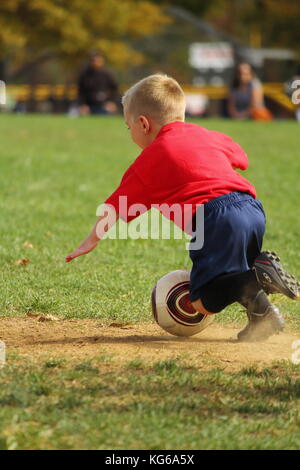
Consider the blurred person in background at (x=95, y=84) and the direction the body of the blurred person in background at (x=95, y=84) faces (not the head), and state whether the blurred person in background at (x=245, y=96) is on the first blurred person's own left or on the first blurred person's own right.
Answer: on the first blurred person's own left

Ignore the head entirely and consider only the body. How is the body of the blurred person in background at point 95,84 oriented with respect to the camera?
toward the camera

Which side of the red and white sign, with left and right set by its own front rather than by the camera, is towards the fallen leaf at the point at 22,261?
front

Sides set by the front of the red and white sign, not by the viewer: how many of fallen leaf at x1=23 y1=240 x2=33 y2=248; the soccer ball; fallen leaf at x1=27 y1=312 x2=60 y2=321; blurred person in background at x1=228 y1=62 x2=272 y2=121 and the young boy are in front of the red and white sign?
5

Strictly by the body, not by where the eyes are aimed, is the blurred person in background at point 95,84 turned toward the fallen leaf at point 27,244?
yes

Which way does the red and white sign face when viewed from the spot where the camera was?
facing the viewer

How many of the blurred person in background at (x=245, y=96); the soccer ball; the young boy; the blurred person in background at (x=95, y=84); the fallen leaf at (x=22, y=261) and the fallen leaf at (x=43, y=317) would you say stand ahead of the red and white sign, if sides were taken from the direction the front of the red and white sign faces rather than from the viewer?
6

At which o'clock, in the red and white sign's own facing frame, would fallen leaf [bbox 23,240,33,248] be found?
The fallen leaf is roughly at 12 o'clock from the red and white sign.

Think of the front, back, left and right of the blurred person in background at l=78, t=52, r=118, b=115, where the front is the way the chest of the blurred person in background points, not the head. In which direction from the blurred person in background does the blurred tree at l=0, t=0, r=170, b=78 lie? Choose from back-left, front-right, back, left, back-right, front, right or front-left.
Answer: back

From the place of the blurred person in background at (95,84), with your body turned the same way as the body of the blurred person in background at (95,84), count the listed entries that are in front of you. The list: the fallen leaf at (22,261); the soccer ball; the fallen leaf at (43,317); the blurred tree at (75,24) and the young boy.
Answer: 4

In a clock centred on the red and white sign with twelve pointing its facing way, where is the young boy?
The young boy is roughly at 12 o'clock from the red and white sign.

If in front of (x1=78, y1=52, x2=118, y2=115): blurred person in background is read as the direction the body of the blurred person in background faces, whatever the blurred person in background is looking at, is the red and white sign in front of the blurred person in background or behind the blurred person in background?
behind

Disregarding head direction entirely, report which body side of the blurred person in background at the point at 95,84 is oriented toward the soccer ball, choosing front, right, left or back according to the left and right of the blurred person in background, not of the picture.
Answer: front

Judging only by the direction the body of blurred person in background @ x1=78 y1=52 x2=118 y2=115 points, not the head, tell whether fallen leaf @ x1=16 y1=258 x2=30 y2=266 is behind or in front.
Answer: in front
